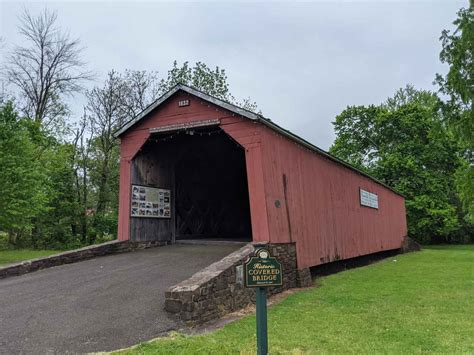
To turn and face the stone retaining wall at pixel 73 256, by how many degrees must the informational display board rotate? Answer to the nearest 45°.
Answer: approximately 90° to its right

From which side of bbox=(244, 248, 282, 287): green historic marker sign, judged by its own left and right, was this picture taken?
front

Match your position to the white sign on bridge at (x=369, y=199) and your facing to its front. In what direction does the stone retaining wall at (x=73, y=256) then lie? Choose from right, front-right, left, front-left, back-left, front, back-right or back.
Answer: right

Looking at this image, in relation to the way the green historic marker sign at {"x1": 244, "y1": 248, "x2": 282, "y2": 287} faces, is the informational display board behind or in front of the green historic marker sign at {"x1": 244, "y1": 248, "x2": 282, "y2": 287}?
behind

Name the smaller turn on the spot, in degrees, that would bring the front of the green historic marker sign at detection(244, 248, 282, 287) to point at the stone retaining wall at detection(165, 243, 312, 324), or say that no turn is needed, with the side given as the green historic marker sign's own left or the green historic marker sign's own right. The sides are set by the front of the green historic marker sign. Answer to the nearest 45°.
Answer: approximately 180°

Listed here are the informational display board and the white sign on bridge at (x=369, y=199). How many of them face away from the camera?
0

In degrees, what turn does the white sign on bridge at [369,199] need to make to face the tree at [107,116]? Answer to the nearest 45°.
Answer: approximately 135° to its right

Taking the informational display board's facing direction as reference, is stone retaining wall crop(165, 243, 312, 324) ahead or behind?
ahead

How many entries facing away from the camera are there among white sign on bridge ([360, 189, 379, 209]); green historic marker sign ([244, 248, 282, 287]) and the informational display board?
0

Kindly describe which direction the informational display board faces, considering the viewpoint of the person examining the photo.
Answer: facing the viewer and to the right of the viewer

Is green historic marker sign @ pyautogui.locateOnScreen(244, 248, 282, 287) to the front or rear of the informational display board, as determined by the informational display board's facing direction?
to the front

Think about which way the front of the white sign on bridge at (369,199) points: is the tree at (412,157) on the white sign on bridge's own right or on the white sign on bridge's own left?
on the white sign on bridge's own left
